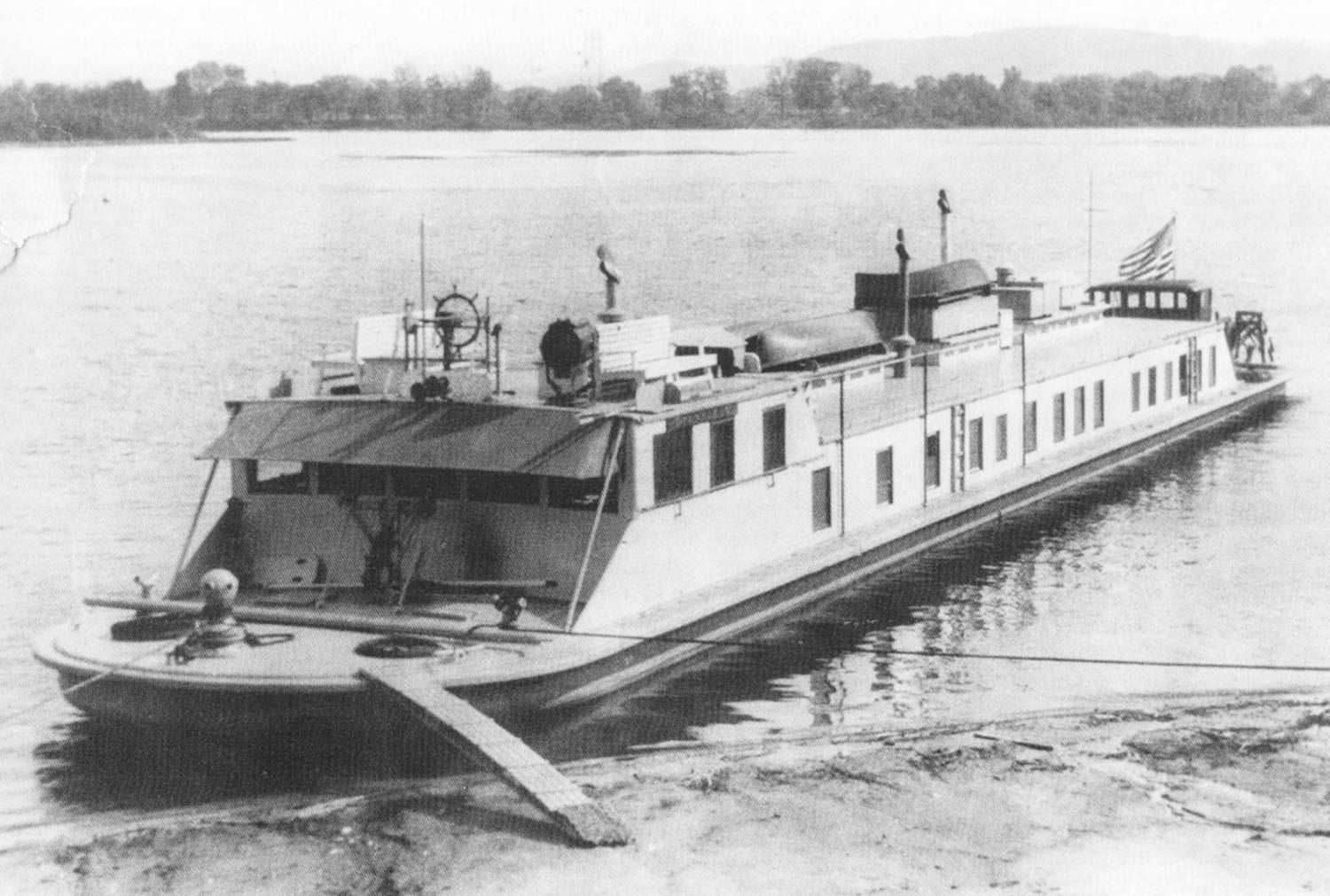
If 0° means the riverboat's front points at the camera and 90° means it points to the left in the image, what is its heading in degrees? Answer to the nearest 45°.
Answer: approximately 45°

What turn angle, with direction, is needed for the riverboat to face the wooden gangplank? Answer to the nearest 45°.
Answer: approximately 45° to its left

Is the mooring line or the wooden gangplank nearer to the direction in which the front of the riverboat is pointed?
the wooden gangplank
